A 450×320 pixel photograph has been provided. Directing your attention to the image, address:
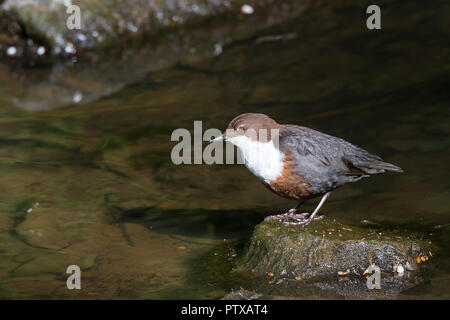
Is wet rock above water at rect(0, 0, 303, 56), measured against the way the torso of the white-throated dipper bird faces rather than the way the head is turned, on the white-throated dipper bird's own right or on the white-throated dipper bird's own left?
on the white-throated dipper bird's own right

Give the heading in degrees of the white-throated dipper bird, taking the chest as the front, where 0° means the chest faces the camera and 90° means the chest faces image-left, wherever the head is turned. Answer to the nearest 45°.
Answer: approximately 90°

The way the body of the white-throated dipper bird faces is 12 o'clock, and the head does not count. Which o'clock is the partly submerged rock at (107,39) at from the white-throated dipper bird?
The partly submerged rock is roughly at 2 o'clock from the white-throated dipper bird.

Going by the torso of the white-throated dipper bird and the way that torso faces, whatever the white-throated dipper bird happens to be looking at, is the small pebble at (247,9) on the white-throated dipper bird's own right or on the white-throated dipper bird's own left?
on the white-throated dipper bird's own right
